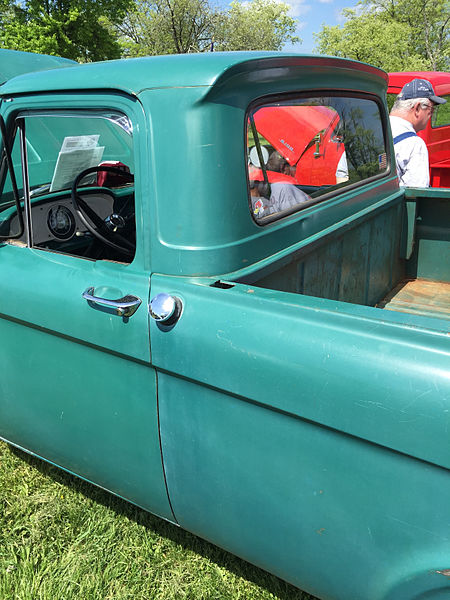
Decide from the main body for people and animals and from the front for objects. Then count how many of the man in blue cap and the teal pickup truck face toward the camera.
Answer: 0

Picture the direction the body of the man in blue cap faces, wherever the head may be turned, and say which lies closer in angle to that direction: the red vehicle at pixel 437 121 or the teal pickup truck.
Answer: the red vehicle

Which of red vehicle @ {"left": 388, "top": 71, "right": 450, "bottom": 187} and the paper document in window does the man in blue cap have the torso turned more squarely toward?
the red vehicle

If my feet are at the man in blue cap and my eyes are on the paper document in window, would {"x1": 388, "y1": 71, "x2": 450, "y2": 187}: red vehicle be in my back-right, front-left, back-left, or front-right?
back-right

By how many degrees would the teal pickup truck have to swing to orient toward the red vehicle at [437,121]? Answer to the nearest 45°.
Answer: approximately 90° to its right

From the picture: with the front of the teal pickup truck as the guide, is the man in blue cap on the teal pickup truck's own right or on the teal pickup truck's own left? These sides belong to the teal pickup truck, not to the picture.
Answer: on the teal pickup truck's own right

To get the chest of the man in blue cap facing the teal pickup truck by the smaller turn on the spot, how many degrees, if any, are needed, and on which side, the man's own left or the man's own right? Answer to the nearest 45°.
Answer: approximately 135° to the man's own right

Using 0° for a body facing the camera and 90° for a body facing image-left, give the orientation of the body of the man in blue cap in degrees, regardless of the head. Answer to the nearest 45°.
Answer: approximately 225°
